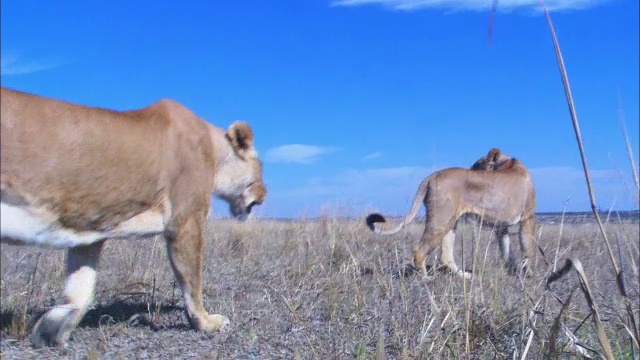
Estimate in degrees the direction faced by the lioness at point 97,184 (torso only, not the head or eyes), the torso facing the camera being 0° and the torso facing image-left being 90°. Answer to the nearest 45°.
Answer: approximately 270°

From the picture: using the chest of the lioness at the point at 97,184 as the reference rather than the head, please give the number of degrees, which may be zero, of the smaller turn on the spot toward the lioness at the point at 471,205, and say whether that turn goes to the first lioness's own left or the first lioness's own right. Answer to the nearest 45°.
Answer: approximately 45° to the first lioness's own left
